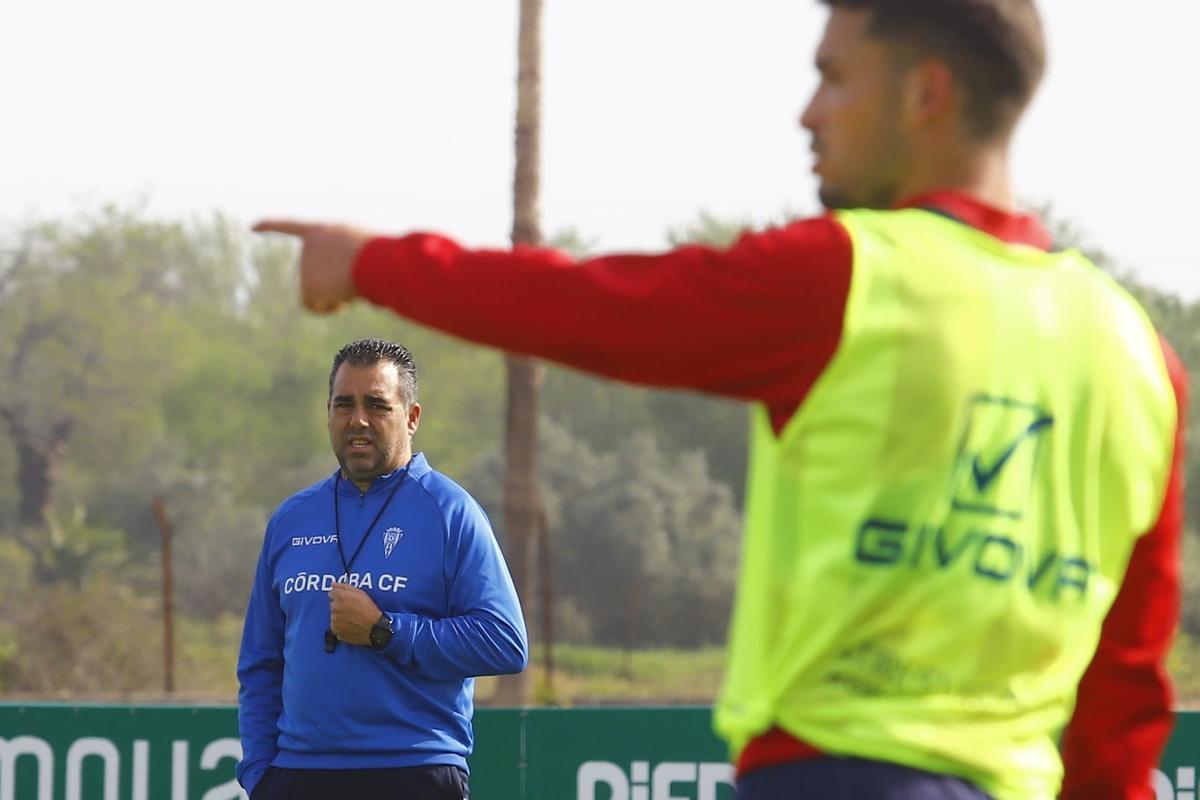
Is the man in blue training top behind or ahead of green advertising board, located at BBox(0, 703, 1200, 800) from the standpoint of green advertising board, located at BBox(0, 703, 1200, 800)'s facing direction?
ahead

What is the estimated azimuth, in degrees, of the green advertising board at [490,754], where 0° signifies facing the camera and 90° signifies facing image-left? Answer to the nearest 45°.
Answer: approximately 0°

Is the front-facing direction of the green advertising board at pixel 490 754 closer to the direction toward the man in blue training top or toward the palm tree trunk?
the man in blue training top

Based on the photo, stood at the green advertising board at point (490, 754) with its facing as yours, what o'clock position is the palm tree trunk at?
The palm tree trunk is roughly at 6 o'clock from the green advertising board.
